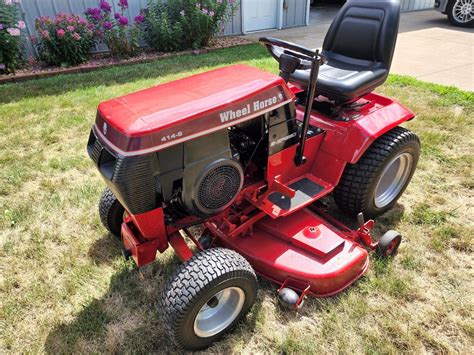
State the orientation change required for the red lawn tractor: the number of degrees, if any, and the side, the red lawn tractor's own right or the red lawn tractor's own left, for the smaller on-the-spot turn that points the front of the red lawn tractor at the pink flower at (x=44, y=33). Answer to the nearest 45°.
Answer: approximately 90° to the red lawn tractor's own right

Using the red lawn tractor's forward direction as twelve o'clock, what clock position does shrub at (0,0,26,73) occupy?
The shrub is roughly at 3 o'clock from the red lawn tractor.

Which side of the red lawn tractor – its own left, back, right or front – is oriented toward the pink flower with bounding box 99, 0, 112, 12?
right

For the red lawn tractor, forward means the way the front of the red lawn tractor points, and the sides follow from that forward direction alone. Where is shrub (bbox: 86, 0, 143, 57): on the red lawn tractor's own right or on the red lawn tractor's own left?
on the red lawn tractor's own right

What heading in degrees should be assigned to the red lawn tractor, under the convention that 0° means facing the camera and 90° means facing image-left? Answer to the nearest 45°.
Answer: approximately 45°

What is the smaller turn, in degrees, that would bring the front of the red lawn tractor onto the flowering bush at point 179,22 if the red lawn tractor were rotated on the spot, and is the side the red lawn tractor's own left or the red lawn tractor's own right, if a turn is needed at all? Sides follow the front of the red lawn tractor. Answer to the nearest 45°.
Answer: approximately 135° to the red lawn tractor's own right

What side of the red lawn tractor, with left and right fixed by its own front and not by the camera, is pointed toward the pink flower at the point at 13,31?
right

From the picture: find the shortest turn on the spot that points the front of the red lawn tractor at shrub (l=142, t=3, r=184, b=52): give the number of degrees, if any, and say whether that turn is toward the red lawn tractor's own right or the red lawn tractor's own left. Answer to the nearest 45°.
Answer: approximately 135° to the red lawn tractor's own right

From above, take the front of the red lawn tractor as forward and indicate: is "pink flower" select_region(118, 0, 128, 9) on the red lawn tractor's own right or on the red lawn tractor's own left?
on the red lawn tractor's own right
